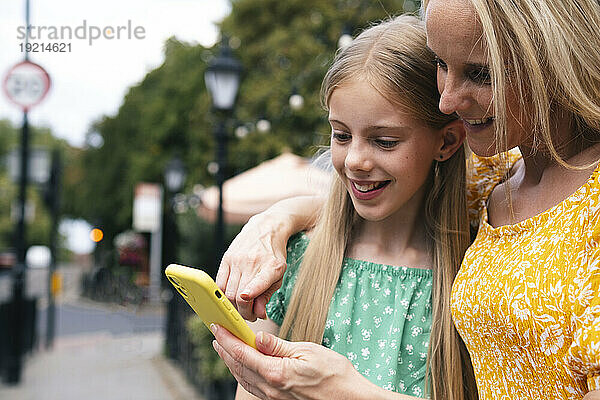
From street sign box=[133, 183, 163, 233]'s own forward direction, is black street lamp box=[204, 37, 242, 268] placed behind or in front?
in front

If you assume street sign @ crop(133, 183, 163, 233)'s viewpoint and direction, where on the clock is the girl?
The girl is roughly at 12 o'clock from the street sign.

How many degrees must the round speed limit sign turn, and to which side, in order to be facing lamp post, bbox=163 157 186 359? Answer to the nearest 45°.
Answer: approximately 135° to its left

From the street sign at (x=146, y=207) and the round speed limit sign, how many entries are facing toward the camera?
2
